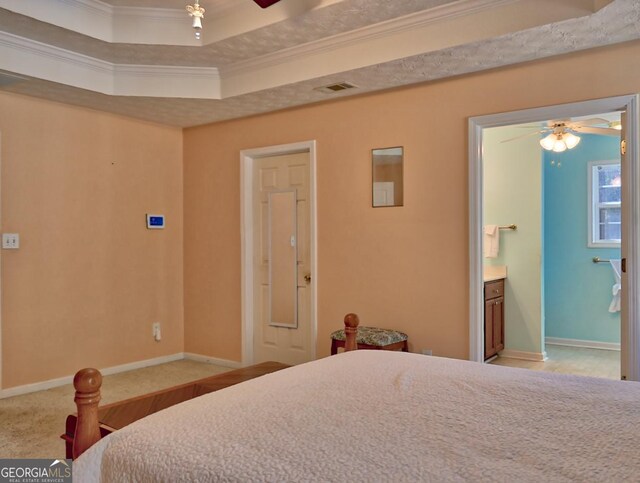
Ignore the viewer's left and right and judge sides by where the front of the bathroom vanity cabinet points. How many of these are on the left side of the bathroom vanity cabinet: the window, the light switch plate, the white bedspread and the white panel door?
1

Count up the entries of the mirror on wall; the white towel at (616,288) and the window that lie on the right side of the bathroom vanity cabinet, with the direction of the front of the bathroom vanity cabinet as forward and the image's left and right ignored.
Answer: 1

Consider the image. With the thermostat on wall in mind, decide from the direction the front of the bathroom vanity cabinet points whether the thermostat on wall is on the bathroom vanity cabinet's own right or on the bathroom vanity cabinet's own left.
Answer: on the bathroom vanity cabinet's own right

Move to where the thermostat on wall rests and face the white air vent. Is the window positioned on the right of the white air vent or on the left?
left

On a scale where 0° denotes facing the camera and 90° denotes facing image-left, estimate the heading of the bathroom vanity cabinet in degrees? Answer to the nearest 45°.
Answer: approximately 315°

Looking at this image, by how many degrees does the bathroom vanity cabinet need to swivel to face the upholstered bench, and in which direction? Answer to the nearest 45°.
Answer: approximately 90° to its right

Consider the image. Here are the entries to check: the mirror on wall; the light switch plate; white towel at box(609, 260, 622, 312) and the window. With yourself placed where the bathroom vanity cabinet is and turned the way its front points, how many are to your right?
2

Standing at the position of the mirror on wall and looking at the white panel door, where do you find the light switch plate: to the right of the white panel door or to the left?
left
